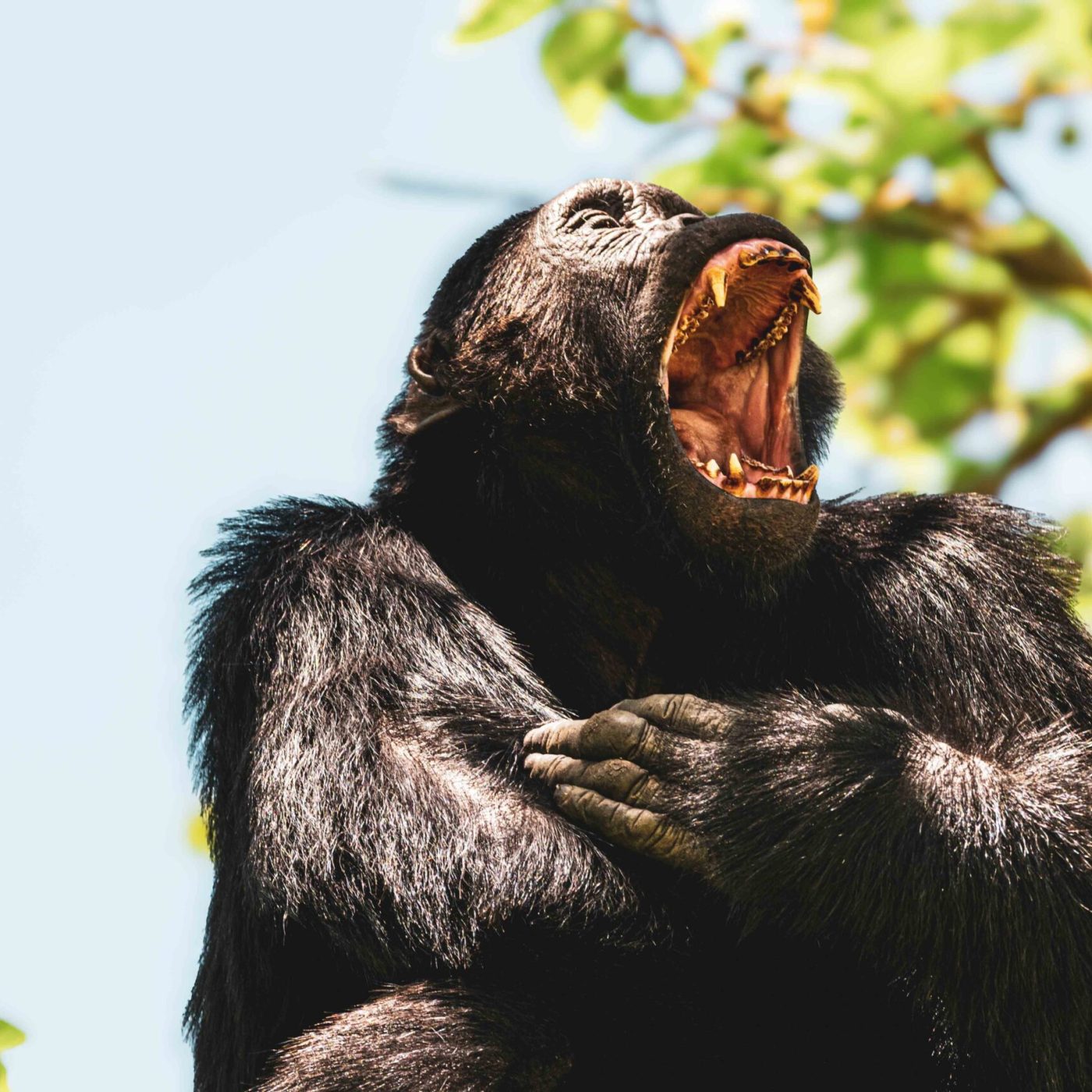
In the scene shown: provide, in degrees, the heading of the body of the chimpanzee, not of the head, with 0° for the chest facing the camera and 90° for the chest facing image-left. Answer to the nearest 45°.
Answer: approximately 315°

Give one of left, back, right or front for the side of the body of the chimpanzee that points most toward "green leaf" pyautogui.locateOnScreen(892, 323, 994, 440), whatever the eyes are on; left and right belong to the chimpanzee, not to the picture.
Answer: back
